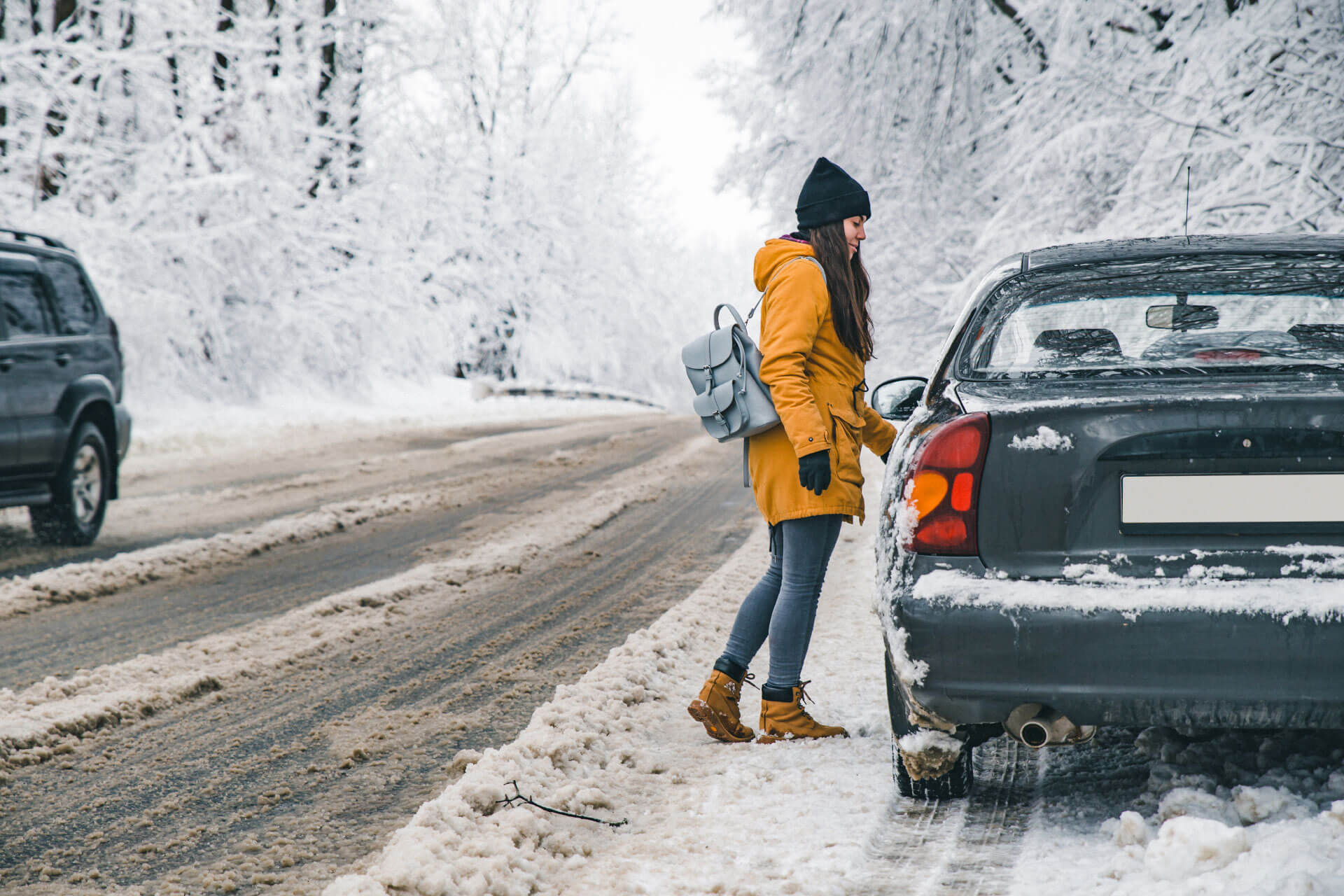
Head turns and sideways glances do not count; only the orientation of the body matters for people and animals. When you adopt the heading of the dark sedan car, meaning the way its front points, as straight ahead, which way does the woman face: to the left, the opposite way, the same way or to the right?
to the right

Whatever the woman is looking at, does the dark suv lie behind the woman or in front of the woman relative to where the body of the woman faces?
behind

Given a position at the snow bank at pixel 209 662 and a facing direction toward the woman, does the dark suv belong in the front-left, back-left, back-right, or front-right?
back-left

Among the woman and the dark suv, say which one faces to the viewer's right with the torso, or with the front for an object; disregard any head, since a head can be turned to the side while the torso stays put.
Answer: the woman

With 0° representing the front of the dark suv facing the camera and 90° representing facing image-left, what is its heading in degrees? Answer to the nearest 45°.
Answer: approximately 45°

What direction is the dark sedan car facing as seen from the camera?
away from the camera

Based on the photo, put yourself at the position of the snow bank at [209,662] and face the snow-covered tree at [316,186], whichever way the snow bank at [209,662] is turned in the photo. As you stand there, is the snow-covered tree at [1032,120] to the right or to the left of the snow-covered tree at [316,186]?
right

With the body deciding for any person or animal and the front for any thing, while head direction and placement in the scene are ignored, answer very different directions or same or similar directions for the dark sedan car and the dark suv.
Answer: very different directions

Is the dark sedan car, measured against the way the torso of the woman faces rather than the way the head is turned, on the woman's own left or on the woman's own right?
on the woman's own right

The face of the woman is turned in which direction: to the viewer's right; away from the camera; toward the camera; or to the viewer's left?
to the viewer's right

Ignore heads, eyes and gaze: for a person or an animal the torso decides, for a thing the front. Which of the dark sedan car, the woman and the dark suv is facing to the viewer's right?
the woman

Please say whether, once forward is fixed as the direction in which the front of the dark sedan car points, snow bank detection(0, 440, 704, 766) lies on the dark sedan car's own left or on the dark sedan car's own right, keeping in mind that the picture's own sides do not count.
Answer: on the dark sedan car's own left

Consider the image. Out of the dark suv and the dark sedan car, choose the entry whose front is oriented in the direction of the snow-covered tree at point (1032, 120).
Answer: the dark sedan car

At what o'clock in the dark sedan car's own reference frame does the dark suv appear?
The dark suv is roughly at 10 o'clock from the dark sedan car.

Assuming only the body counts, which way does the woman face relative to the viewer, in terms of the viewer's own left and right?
facing to the right of the viewer
